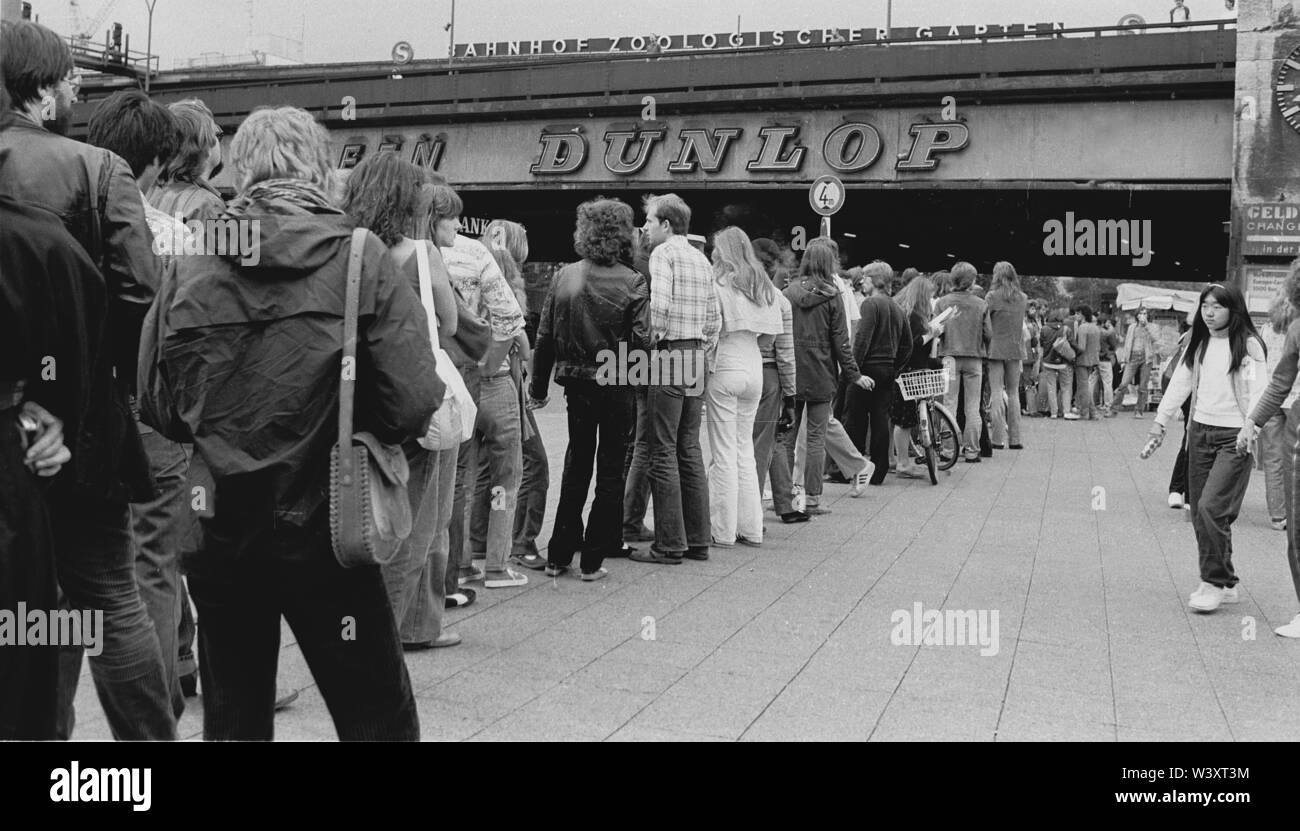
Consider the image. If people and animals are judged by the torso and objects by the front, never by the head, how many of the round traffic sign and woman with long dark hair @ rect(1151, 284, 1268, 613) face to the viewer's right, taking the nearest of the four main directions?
0

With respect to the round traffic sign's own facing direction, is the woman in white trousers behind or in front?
in front

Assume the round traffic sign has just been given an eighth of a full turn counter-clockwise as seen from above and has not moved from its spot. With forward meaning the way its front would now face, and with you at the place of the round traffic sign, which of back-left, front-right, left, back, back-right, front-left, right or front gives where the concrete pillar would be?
left

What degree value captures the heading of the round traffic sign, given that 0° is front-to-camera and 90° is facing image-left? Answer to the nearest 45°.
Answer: approximately 0°

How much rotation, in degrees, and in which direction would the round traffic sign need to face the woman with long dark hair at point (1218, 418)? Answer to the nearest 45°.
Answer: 0° — it already faces them

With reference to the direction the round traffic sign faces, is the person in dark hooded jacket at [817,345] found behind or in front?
in front

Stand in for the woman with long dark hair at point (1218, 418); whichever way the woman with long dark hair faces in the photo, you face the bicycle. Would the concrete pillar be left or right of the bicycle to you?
right

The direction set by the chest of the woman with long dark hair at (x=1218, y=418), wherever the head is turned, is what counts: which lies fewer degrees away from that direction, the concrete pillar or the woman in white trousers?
the woman in white trousers
